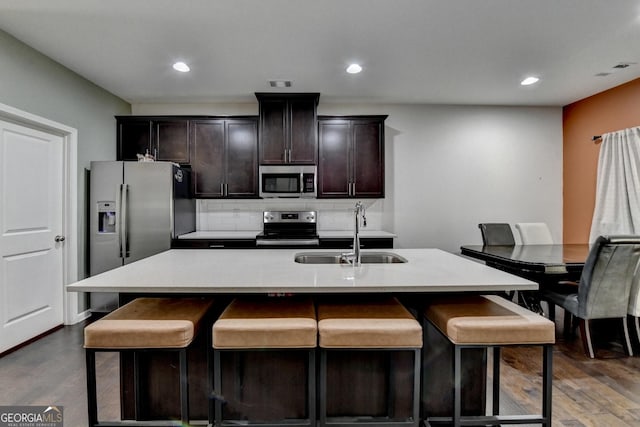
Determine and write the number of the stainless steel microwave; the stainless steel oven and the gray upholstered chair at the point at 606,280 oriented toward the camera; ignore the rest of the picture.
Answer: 2

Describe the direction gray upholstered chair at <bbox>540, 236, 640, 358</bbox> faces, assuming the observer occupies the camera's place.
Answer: facing away from the viewer and to the left of the viewer

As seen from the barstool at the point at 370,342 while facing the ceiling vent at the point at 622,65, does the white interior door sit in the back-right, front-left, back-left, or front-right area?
back-left

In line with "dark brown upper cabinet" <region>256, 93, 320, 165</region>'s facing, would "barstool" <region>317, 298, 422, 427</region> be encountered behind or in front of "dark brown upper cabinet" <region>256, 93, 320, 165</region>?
in front

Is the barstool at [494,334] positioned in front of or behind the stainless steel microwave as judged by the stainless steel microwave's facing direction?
in front

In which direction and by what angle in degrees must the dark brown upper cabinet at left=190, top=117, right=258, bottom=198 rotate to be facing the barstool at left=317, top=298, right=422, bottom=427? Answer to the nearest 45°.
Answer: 0° — it already faces it

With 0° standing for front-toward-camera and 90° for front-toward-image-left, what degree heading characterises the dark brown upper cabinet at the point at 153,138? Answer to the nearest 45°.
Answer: approximately 0°
